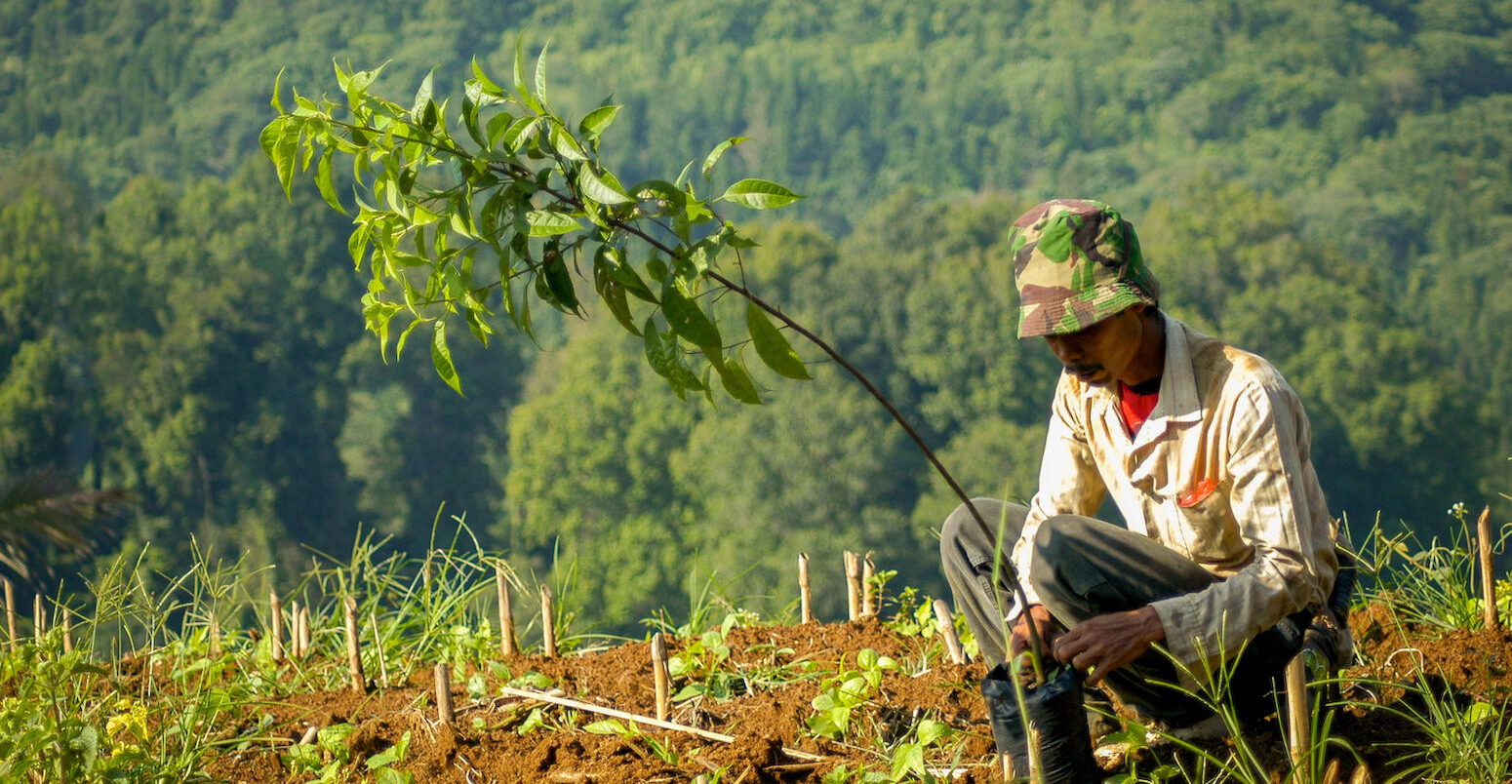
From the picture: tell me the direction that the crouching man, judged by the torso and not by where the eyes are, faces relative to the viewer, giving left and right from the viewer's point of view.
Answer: facing the viewer and to the left of the viewer

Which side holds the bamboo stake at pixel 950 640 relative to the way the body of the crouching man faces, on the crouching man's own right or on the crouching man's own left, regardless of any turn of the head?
on the crouching man's own right

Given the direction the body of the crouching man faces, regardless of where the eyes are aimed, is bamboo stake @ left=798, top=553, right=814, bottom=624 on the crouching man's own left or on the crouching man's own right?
on the crouching man's own right

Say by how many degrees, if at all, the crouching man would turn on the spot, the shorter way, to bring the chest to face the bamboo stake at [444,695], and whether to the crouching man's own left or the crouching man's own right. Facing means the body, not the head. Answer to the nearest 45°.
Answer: approximately 45° to the crouching man's own right

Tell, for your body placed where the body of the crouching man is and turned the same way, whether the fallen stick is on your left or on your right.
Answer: on your right

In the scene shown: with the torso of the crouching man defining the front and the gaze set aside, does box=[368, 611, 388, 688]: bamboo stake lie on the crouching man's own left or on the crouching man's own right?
on the crouching man's own right

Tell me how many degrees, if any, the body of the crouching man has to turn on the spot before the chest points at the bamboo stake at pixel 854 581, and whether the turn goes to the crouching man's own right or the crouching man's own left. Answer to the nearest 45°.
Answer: approximately 90° to the crouching man's own right
